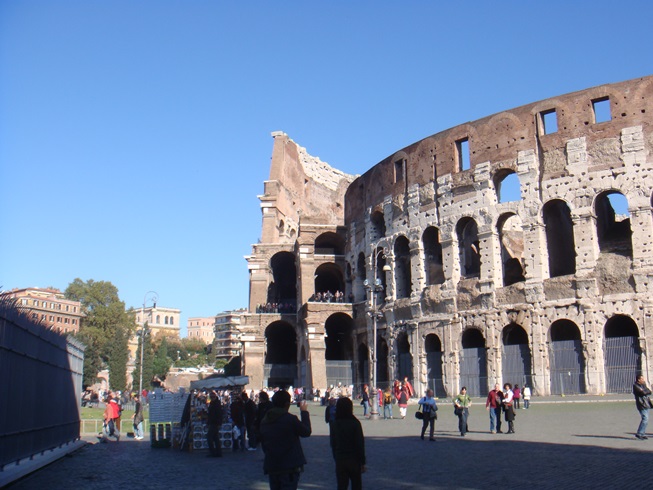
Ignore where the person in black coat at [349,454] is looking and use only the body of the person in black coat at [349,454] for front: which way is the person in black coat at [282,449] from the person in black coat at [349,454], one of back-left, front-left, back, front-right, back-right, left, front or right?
back-left

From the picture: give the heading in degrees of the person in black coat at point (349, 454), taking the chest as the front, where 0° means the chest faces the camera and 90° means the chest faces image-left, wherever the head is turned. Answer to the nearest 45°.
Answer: approximately 180°

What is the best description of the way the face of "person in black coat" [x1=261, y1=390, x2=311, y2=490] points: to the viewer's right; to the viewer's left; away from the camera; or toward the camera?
away from the camera

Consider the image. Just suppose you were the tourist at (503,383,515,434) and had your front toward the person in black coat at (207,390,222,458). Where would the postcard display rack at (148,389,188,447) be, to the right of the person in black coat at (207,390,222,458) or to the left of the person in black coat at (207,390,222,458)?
right

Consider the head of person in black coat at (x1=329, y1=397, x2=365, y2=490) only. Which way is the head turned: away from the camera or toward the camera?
away from the camera

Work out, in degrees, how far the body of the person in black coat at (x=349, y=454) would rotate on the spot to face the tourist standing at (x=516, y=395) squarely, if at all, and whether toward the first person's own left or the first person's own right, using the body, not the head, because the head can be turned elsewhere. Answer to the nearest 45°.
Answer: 0° — they already face them
